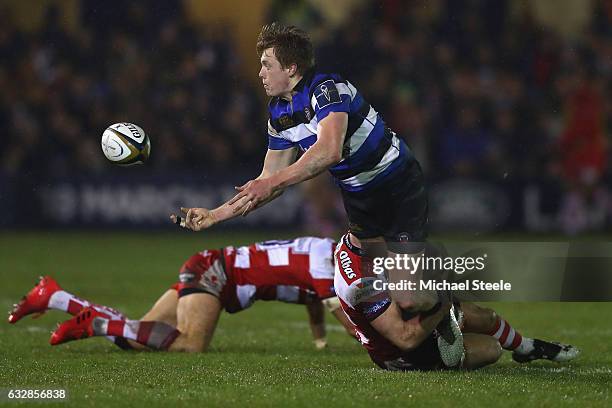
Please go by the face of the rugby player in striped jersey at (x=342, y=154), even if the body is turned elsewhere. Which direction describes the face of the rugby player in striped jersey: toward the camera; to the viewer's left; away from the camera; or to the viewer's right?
to the viewer's left

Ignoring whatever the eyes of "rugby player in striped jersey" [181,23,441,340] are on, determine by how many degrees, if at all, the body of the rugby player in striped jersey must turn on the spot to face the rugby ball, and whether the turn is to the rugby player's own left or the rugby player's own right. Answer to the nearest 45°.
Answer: approximately 45° to the rugby player's own right

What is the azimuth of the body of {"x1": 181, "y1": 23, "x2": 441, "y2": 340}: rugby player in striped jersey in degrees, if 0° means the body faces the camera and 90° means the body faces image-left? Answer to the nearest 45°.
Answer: approximately 45°
